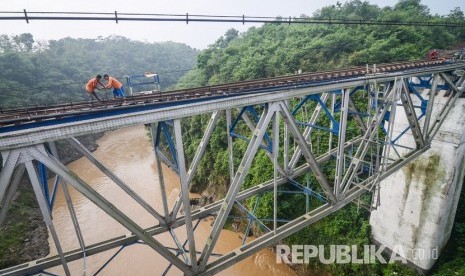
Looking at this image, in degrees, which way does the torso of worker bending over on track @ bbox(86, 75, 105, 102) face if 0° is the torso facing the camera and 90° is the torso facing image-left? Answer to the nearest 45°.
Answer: approximately 270°
